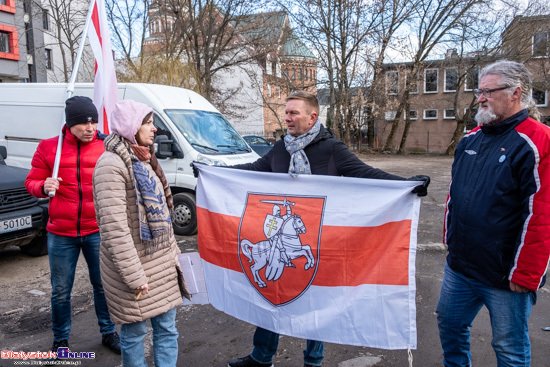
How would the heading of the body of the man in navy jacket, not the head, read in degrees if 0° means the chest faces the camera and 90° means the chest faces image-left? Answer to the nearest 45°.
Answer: approximately 45°

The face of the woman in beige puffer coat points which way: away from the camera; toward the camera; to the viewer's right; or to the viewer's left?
to the viewer's right

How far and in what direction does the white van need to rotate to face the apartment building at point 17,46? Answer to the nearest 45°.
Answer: approximately 135° to its left

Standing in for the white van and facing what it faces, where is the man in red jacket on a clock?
The man in red jacket is roughly at 2 o'clock from the white van.

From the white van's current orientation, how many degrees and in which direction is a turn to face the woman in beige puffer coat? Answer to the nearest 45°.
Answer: approximately 45° to its right

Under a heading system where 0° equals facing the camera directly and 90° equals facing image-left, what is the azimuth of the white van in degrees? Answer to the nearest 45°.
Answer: approximately 315°

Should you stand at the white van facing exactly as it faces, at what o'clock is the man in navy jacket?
The man in navy jacket is roughly at 1 o'clock from the white van.

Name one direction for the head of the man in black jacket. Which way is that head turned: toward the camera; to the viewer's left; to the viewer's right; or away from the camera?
to the viewer's left

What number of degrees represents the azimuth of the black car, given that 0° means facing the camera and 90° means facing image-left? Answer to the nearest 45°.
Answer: approximately 315°

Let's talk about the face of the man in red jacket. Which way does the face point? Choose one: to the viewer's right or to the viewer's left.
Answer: to the viewer's right
